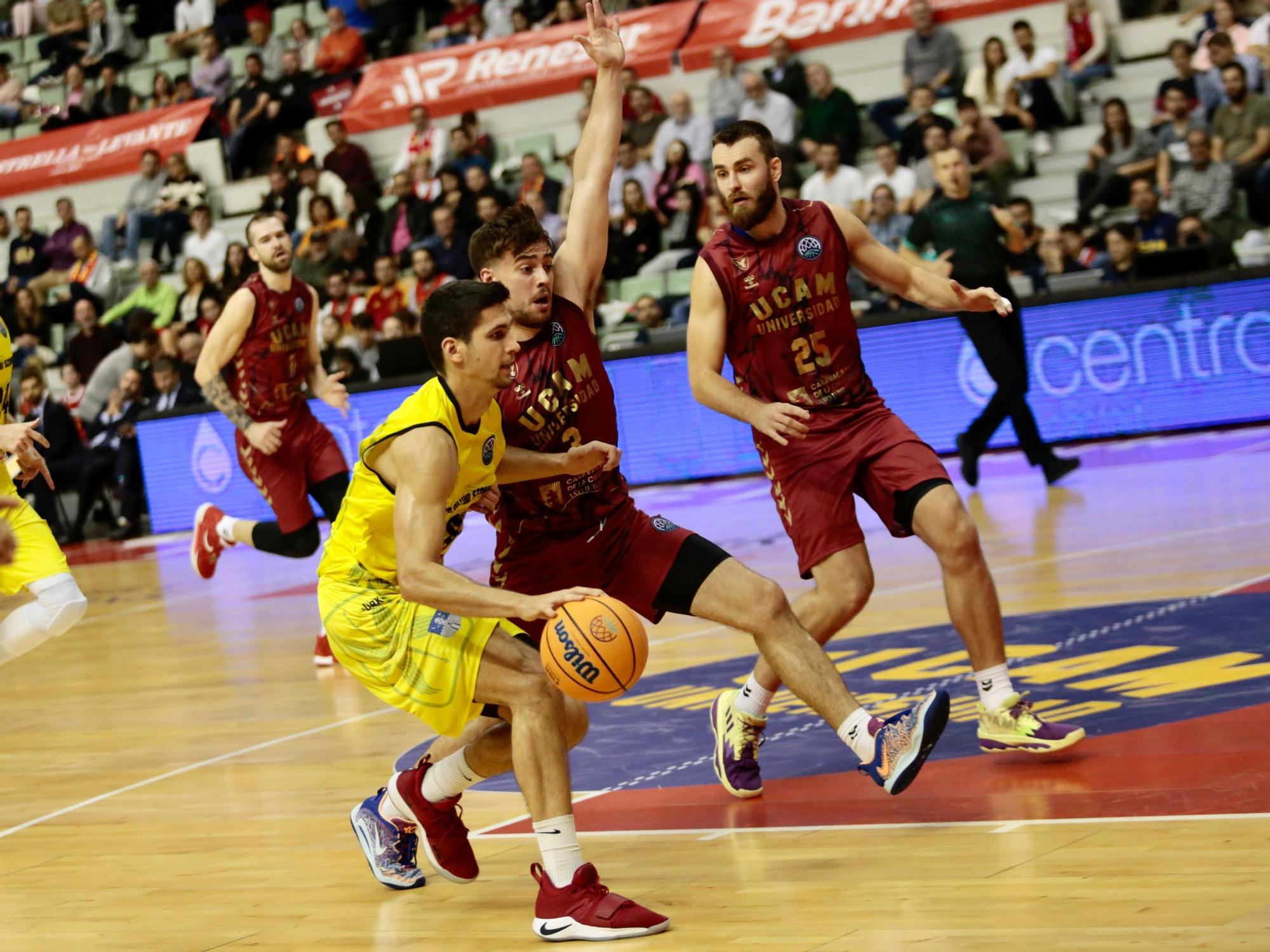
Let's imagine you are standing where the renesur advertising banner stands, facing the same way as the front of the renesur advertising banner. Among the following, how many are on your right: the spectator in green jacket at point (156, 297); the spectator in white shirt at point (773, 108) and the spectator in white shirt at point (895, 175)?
1

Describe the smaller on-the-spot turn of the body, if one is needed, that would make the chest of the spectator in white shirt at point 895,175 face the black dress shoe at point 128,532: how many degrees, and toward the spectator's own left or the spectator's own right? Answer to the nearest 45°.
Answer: approximately 45° to the spectator's own right

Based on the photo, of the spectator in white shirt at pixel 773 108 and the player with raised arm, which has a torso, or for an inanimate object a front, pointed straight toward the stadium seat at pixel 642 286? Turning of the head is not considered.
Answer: the spectator in white shirt

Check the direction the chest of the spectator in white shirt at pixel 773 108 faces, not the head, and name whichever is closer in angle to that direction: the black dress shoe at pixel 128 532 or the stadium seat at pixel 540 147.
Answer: the black dress shoe

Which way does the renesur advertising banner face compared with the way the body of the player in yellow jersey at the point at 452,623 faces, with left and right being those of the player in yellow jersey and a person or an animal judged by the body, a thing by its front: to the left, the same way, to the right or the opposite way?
to the right

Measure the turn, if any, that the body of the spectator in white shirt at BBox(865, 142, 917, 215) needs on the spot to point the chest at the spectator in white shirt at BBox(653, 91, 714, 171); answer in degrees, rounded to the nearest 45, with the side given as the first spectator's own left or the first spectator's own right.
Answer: approximately 90° to the first spectator's own right

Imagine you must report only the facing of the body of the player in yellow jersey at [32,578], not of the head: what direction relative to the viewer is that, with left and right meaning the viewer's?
facing to the right of the viewer

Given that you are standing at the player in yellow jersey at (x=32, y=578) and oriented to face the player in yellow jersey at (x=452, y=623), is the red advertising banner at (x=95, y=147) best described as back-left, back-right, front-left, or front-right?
back-left

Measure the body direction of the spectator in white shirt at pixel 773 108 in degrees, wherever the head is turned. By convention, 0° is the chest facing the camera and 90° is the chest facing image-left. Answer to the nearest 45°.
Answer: approximately 45°

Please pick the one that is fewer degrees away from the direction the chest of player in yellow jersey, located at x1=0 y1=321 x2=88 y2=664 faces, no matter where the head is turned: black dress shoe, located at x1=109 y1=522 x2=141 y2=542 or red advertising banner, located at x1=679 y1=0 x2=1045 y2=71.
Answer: the red advertising banner

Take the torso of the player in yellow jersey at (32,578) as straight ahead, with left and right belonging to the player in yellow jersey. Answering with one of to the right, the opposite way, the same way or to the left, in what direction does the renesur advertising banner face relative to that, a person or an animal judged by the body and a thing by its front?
to the right
